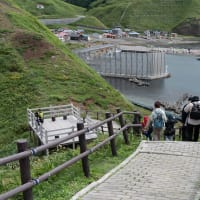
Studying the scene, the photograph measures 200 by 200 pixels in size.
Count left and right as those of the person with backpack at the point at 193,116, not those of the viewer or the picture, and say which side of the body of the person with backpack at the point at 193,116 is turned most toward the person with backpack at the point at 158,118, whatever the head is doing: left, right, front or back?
left

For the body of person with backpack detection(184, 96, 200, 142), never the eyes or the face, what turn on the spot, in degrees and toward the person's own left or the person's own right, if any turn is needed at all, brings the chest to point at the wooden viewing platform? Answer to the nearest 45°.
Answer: approximately 45° to the person's own left

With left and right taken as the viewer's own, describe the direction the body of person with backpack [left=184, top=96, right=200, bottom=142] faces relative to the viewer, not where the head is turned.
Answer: facing away from the viewer
